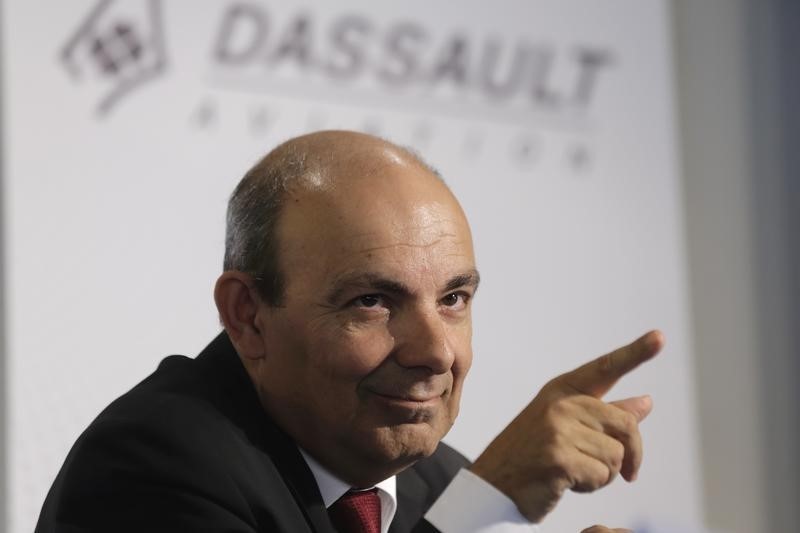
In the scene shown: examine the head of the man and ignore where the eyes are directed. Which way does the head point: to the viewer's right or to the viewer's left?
to the viewer's right
